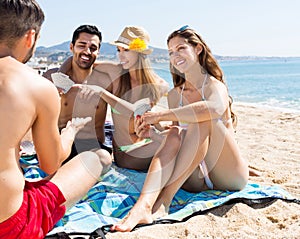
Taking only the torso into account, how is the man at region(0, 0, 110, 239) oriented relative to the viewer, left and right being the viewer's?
facing away from the viewer and to the right of the viewer

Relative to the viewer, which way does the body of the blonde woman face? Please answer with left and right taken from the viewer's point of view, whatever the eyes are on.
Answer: facing the viewer and to the left of the viewer

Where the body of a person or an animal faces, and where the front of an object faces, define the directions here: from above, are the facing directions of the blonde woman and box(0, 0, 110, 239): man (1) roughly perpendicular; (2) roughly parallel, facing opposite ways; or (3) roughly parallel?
roughly parallel, facing opposite ways

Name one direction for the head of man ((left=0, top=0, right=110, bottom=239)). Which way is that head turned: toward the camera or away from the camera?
away from the camera

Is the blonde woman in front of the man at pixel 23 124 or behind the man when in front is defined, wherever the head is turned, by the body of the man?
in front

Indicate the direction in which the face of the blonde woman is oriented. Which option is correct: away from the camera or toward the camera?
toward the camera

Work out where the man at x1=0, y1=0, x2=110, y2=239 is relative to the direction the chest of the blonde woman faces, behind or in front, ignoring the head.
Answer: in front
